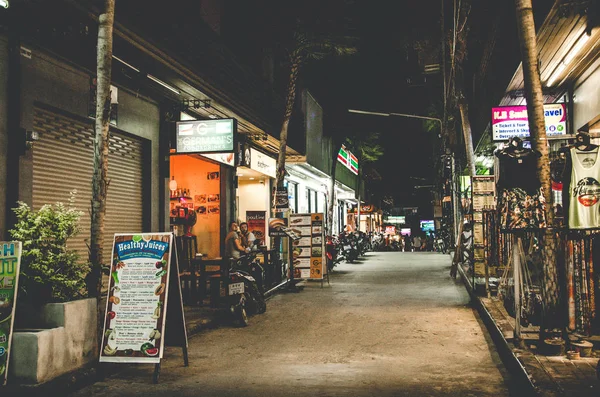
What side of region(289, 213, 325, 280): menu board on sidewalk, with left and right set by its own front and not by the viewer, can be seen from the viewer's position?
front

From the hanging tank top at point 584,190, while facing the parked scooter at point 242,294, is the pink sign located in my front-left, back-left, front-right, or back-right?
front-right

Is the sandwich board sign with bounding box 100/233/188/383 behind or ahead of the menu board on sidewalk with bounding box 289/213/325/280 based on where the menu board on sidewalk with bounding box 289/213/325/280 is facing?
ahead

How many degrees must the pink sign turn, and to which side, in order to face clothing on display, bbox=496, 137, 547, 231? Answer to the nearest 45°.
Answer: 0° — it already faces it

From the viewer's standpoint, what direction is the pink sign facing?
toward the camera

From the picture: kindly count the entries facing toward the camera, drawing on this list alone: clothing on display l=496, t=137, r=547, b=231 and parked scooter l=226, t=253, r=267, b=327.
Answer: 1

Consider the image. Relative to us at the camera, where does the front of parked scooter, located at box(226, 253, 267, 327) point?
facing away from the viewer and to the right of the viewer

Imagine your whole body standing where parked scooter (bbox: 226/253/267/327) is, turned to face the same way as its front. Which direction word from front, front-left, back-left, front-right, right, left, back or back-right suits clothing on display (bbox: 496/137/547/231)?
right

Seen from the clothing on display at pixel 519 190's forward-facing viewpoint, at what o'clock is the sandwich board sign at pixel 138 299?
The sandwich board sign is roughly at 2 o'clock from the clothing on display.

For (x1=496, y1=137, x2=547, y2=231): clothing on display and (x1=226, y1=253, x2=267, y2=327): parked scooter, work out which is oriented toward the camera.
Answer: the clothing on display

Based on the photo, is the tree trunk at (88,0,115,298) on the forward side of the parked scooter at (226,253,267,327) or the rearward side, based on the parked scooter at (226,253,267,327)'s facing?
on the rearward side

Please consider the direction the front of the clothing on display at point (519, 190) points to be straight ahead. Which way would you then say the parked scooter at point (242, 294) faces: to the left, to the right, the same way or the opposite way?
the opposite way

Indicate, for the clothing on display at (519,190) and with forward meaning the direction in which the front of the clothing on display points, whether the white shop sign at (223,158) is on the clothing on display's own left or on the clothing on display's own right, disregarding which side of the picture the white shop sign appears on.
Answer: on the clothing on display's own right
